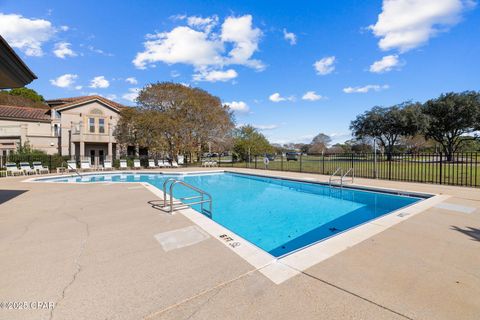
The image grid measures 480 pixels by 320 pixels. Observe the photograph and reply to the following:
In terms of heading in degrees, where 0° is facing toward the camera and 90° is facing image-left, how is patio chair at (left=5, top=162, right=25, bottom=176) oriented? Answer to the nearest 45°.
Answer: approximately 315°

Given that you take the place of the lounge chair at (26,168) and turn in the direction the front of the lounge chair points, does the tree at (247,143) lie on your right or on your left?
on your left

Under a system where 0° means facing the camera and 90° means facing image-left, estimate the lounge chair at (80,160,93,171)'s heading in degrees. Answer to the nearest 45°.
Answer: approximately 315°

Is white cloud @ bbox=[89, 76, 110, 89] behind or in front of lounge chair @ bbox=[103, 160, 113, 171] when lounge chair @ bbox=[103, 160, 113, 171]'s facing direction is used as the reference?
behind

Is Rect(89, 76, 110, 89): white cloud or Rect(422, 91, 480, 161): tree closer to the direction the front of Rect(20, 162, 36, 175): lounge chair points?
the tree
